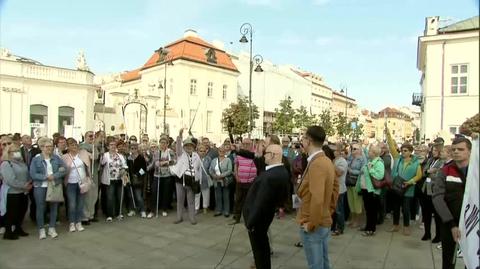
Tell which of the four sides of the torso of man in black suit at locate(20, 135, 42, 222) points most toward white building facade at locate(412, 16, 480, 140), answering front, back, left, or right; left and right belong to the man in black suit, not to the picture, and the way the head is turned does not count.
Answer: left

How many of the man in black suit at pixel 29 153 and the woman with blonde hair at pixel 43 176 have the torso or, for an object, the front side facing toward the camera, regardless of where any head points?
2

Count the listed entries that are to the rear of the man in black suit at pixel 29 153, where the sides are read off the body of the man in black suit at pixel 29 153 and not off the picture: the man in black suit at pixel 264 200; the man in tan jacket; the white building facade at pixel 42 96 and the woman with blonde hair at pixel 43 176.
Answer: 1

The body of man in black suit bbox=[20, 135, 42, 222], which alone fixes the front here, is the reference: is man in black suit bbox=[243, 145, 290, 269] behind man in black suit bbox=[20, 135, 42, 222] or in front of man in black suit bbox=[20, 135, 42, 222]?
in front

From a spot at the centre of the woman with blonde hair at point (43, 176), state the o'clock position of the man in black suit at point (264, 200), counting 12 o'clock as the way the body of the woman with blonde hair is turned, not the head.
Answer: The man in black suit is roughly at 11 o'clock from the woman with blonde hair.

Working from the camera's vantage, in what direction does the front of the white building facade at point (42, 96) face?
facing the viewer and to the right of the viewer

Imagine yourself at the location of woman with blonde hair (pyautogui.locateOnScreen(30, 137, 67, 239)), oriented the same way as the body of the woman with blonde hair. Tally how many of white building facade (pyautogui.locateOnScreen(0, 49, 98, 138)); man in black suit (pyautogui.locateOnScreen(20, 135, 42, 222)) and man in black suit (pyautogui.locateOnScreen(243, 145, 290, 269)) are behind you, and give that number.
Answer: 2

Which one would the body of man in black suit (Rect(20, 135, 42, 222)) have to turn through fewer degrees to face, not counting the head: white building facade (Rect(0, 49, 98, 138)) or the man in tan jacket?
the man in tan jacket

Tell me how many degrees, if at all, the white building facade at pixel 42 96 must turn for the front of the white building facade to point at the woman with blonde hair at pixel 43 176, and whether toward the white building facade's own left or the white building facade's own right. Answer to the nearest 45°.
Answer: approximately 45° to the white building facade's own right

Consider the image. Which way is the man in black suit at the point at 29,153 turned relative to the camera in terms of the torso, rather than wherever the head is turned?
toward the camera

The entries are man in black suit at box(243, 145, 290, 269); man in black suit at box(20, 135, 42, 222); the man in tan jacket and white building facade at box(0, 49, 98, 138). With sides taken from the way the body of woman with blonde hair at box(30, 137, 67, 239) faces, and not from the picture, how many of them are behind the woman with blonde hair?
2

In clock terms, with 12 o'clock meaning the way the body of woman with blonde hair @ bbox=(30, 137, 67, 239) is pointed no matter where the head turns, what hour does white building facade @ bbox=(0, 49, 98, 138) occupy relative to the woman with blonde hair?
The white building facade is roughly at 6 o'clock from the woman with blonde hair.

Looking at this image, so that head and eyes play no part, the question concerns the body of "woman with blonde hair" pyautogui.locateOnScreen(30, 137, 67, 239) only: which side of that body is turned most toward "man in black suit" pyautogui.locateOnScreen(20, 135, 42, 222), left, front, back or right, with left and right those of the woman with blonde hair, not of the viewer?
back

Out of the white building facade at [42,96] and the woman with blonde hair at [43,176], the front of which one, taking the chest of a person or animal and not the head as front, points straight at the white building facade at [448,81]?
the white building facade at [42,96]

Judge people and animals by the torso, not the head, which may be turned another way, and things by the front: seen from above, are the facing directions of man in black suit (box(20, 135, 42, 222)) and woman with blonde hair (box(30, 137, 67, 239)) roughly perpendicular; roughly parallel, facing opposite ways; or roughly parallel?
roughly parallel

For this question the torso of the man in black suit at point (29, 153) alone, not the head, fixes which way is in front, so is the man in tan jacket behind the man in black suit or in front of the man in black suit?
in front
